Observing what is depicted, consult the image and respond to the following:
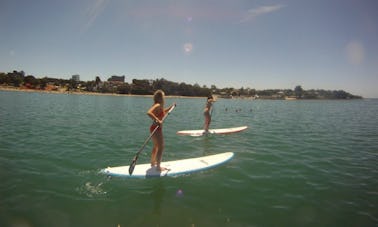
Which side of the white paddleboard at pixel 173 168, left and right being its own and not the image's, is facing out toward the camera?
right
